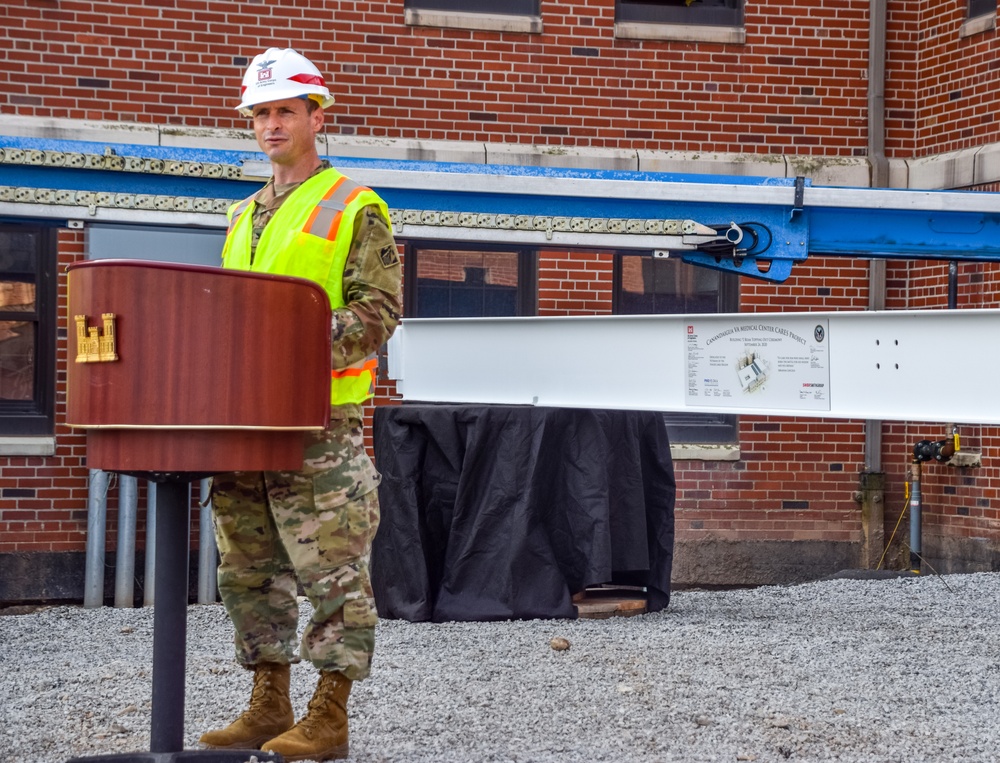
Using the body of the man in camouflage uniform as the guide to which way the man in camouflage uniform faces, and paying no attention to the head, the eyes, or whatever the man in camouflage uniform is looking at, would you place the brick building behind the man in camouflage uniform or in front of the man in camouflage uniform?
behind

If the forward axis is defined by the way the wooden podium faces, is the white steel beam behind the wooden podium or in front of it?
behind

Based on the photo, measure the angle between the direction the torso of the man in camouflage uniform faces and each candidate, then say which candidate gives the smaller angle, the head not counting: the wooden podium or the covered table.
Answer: the wooden podium

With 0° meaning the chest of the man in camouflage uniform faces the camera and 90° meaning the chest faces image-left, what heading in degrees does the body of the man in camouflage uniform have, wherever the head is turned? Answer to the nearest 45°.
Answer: approximately 45°

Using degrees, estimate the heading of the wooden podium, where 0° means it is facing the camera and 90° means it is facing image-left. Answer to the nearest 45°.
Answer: approximately 45°

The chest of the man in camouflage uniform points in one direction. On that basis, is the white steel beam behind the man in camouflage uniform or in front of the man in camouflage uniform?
behind

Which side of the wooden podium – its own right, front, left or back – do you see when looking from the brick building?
back
